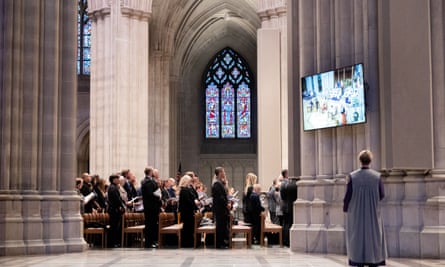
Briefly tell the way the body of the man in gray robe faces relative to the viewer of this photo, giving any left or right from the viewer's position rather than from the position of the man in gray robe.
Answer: facing away from the viewer

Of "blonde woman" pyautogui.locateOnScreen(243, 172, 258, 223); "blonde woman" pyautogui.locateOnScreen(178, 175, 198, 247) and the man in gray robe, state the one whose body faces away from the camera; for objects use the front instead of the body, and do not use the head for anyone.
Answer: the man in gray robe

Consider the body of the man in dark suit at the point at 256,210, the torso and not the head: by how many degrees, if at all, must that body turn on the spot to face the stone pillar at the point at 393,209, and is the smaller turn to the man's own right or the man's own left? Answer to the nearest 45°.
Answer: approximately 45° to the man's own right

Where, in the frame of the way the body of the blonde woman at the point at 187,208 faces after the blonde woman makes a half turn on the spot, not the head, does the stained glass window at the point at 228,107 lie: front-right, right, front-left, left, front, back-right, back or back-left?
right

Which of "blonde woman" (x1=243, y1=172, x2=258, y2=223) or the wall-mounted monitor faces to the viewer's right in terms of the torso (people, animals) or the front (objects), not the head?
the blonde woman

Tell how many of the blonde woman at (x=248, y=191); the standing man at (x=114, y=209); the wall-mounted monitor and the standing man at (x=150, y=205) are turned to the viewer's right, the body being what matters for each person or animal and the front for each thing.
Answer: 3

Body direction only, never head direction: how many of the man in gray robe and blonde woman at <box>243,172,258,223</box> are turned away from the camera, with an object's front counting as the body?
1

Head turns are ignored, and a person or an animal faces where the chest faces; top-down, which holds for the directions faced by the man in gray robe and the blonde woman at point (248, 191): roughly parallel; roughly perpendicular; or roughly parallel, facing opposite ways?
roughly perpendicular

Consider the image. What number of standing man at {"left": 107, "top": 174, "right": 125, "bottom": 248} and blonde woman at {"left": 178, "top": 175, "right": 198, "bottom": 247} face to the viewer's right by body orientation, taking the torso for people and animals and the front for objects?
2

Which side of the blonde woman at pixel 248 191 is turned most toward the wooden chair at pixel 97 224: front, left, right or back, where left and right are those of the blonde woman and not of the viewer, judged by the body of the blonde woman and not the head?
back

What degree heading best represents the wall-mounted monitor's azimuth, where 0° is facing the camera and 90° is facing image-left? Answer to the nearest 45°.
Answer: approximately 45°
